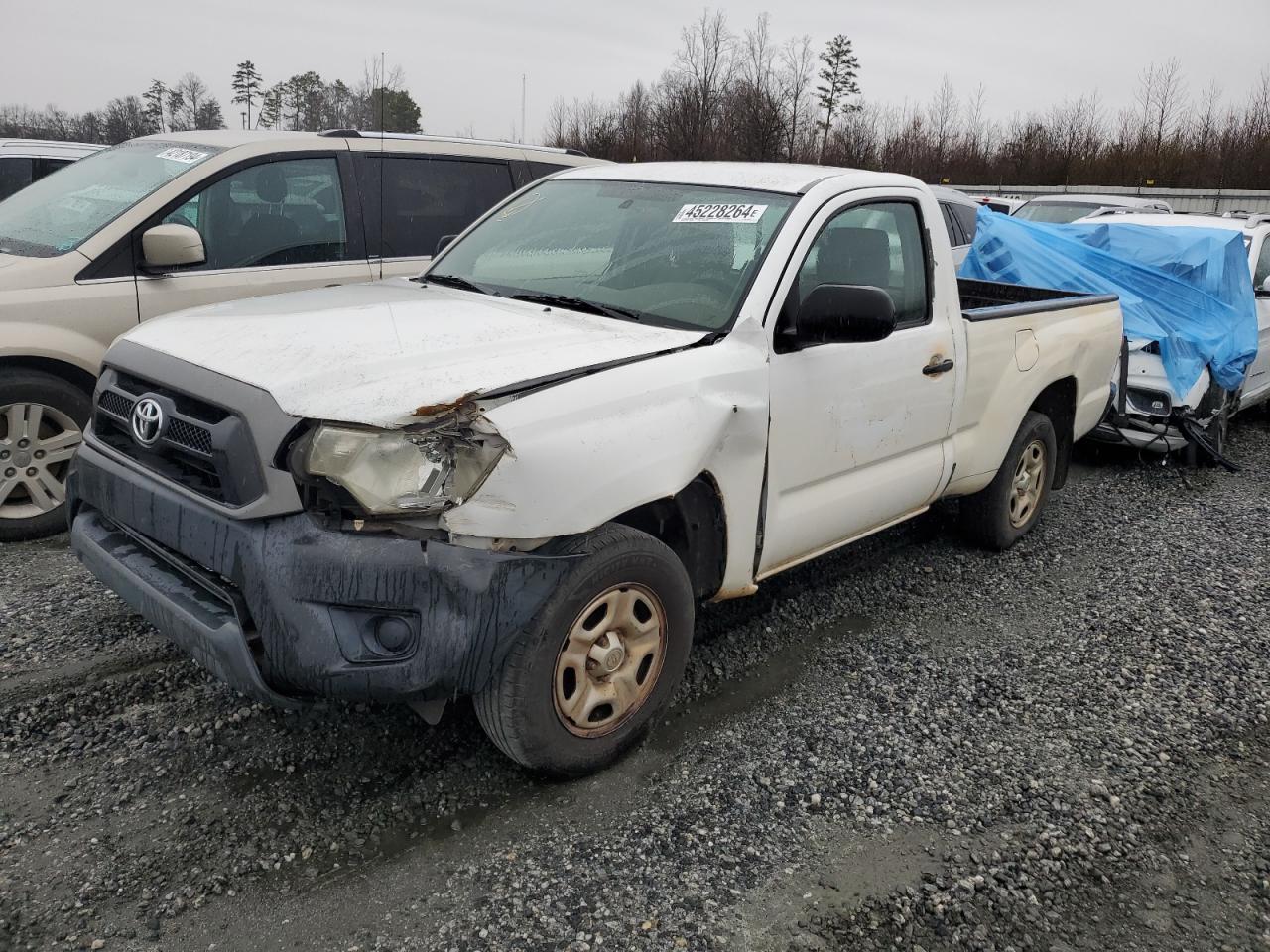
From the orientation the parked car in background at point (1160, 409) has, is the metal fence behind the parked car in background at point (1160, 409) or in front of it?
behind

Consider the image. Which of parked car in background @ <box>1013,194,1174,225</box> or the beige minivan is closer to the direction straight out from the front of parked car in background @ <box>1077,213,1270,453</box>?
the beige minivan

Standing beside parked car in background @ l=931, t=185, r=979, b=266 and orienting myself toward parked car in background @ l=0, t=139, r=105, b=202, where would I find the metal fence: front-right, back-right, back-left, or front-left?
back-right

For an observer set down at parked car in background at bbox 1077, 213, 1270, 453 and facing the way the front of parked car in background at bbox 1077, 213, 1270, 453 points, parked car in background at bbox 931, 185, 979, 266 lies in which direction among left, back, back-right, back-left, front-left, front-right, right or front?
right

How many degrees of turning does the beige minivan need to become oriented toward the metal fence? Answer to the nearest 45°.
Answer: approximately 180°

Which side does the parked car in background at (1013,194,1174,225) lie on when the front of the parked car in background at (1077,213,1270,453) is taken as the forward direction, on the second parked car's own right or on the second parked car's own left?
on the second parked car's own right

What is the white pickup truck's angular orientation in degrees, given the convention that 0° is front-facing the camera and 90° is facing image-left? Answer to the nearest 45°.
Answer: approximately 45°

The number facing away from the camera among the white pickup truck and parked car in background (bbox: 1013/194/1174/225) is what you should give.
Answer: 0

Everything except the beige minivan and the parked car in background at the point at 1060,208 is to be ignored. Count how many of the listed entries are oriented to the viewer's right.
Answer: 0

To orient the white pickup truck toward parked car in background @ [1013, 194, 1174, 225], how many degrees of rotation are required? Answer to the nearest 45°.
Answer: approximately 180°

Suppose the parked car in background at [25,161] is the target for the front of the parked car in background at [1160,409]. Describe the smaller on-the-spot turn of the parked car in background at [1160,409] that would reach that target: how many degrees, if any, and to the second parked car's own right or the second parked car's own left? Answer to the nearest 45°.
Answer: approximately 45° to the second parked car's own right

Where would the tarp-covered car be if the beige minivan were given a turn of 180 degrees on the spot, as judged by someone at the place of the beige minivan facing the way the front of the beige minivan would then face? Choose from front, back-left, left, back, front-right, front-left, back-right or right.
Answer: front-right
